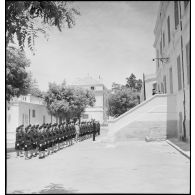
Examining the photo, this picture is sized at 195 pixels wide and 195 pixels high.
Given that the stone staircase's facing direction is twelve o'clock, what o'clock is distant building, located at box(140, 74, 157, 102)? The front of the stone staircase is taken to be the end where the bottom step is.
The distant building is roughly at 3 o'clock from the stone staircase.

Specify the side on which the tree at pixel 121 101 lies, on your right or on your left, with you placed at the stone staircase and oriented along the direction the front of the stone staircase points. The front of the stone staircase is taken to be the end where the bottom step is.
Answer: on your right

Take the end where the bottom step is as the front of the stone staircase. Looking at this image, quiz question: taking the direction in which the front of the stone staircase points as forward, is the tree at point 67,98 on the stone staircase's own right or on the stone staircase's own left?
on the stone staircase's own right

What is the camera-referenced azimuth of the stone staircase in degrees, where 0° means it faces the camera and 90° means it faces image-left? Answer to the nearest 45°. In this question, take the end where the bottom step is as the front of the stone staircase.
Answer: approximately 90°

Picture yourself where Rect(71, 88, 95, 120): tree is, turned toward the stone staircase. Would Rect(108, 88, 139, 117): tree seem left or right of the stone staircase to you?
left

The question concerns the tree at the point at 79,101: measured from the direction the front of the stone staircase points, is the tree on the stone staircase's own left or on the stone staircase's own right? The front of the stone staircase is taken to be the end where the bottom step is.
on the stone staircase's own right
